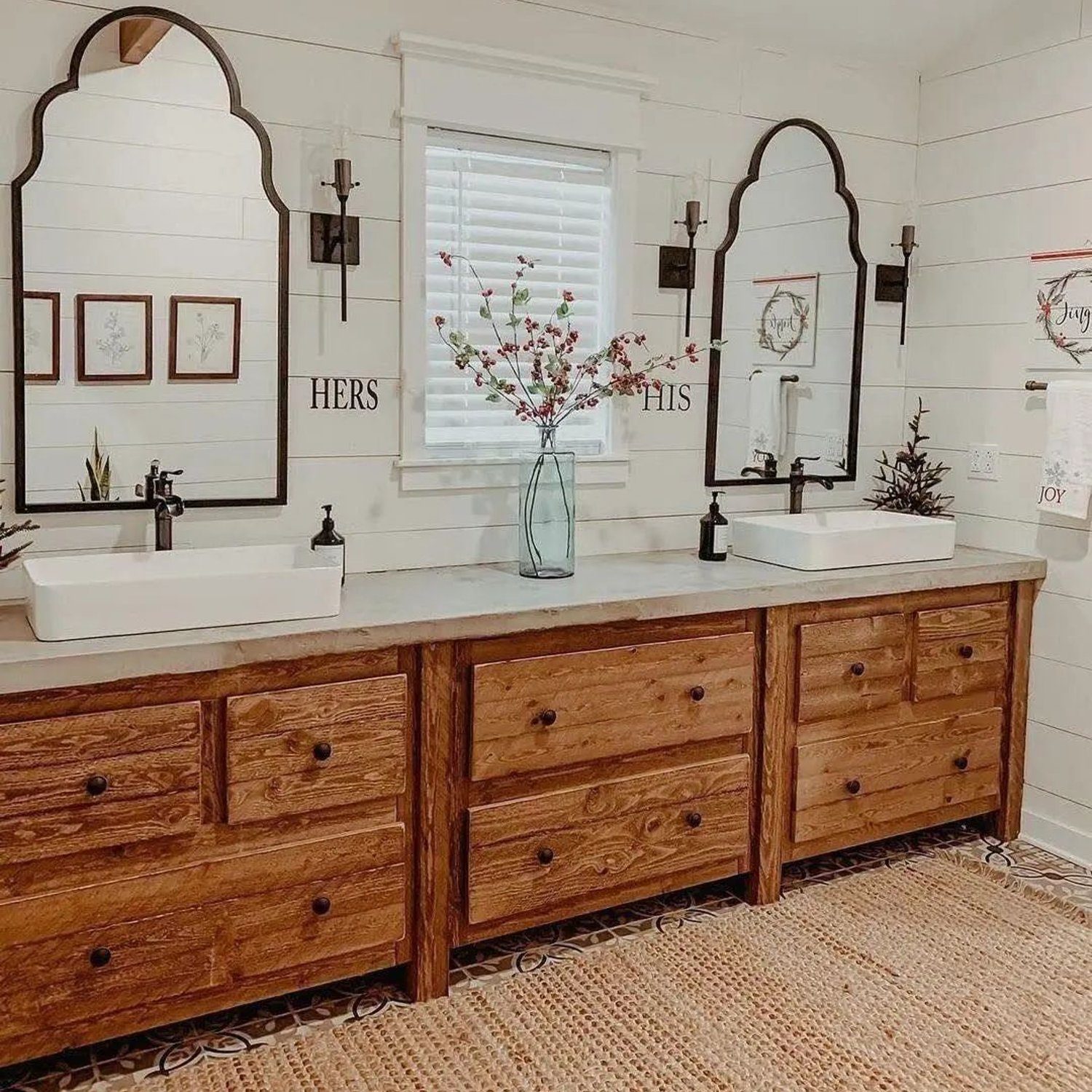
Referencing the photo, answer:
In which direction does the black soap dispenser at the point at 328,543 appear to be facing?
toward the camera

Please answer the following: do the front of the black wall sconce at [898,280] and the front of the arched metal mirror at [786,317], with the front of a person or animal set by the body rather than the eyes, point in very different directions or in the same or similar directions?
same or similar directions

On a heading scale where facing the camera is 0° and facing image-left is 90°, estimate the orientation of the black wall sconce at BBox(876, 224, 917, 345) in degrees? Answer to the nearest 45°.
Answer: approximately 315°

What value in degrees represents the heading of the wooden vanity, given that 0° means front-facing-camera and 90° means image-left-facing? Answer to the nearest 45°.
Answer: approximately 315°

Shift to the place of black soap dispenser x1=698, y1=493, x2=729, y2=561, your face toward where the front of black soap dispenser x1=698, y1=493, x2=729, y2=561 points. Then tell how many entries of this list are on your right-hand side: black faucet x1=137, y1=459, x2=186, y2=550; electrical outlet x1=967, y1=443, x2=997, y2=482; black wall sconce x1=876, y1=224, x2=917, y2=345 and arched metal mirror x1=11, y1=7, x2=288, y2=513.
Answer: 2

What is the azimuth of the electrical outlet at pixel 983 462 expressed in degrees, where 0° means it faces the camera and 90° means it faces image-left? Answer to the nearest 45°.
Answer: approximately 45°

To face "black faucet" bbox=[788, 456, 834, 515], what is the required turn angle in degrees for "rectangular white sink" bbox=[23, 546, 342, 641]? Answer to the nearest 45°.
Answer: approximately 135° to its left

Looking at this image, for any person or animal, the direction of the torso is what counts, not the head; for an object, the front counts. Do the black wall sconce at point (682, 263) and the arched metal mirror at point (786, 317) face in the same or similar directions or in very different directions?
same or similar directions

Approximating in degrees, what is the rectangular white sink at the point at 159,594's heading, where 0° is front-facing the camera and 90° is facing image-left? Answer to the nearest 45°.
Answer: approximately 0°

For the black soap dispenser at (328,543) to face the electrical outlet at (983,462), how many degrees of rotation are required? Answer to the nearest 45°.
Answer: approximately 90° to its left

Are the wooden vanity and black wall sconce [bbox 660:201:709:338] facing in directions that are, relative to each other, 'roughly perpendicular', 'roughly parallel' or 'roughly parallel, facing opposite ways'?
roughly parallel
